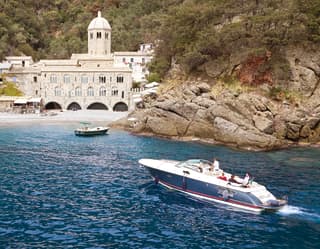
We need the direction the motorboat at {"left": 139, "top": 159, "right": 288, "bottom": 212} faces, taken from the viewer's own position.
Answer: facing away from the viewer and to the left of the viewer
